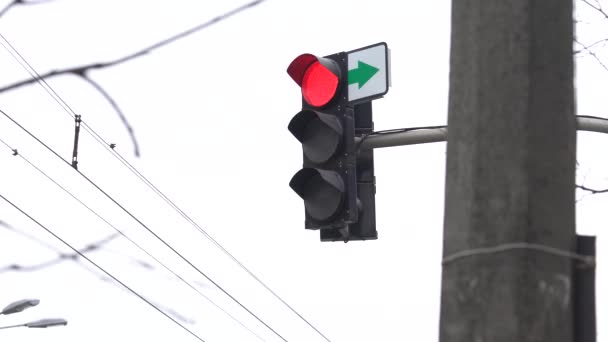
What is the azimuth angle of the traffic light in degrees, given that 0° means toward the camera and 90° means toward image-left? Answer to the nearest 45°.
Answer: approximately 45°

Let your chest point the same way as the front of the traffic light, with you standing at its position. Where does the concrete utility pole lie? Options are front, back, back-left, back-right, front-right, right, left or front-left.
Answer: front-left
